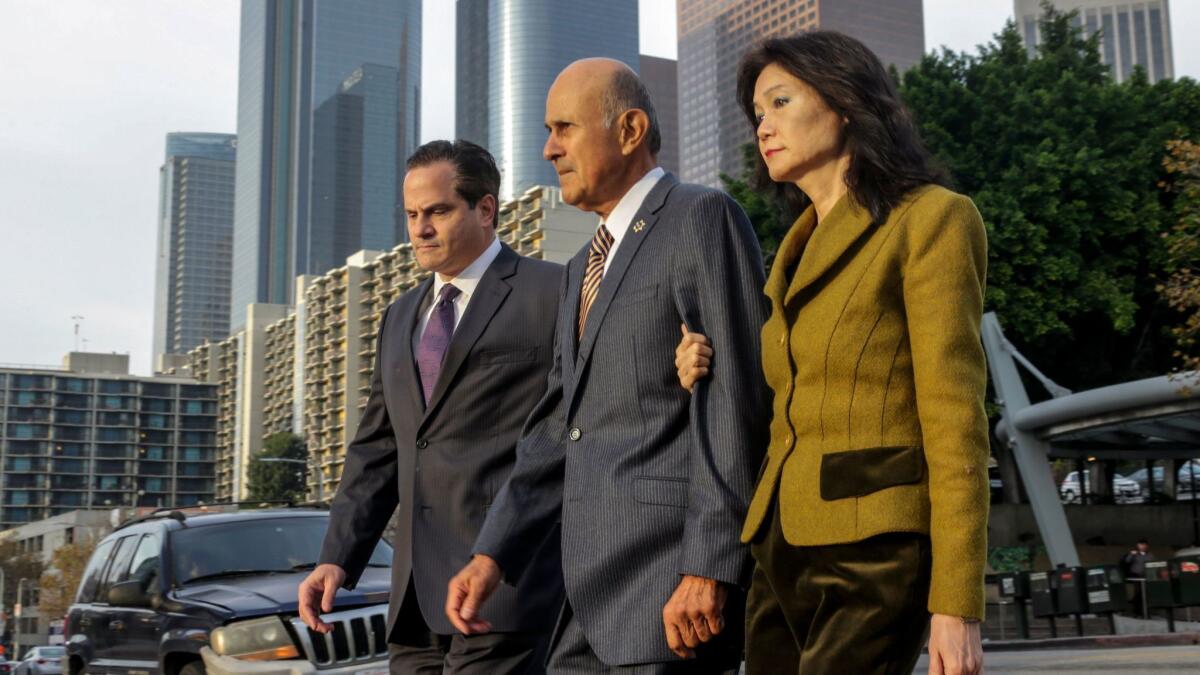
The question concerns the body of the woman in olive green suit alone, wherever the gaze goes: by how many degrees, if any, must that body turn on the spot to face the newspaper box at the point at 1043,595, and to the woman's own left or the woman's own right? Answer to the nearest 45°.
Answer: approximately 135° to the woman's own right

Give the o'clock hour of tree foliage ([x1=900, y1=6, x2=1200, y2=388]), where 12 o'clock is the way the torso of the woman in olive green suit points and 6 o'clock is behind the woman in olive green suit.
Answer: The tree foliage is roughly at 5 o'clock from the woman in olive green suit.

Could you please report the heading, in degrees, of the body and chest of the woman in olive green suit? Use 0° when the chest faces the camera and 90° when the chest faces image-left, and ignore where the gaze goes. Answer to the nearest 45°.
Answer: approximately 45°

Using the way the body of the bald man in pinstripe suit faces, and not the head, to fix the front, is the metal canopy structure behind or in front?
behind

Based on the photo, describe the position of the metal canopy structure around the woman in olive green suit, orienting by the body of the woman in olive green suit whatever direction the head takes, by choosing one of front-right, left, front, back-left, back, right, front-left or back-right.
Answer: back-right

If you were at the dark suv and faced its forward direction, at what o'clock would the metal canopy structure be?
The metal canopy structure is roughly at 9 o'clock from the dark suv.

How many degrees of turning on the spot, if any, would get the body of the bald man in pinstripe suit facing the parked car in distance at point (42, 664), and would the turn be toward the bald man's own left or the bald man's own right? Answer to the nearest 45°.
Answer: approximately 90° to the bald man's own right

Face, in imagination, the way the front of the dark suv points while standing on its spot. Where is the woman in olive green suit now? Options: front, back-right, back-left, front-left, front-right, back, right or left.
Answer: front-right

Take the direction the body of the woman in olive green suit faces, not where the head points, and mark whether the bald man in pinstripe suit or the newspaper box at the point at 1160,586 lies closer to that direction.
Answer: the bald man in pinstripe suit

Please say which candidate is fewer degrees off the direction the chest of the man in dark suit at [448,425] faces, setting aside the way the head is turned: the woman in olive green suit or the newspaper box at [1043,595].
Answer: the woman in olive green suit

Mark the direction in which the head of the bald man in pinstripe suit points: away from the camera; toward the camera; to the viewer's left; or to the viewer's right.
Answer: to the viewer's left

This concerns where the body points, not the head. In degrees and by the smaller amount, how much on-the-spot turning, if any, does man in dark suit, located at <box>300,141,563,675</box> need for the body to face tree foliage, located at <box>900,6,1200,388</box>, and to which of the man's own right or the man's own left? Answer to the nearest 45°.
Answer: approximately 180°
